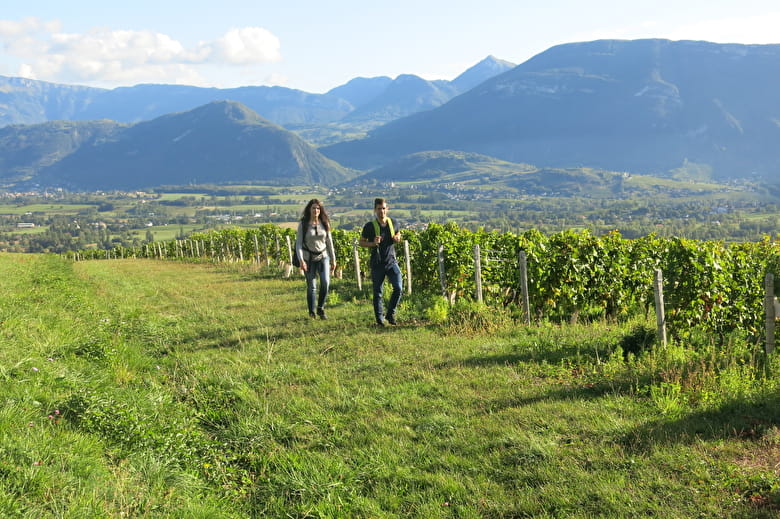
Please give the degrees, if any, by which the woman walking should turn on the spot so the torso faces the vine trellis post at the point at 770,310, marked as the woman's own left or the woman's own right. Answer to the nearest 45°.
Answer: approximately 45° to the woman's own left

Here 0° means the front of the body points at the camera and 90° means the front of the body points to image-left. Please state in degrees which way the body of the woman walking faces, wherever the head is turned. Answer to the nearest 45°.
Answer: approximately 0°

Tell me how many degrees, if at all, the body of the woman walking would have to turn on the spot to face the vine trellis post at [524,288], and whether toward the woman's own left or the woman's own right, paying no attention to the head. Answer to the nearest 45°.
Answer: approximately 90° to the woman's own left

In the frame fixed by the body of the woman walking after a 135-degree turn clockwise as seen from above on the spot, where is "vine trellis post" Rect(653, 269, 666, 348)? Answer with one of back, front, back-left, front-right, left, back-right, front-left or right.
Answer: back

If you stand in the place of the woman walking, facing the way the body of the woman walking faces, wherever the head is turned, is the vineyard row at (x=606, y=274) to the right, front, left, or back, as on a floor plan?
left

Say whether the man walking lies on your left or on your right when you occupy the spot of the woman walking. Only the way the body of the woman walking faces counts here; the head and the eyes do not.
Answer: on your left
